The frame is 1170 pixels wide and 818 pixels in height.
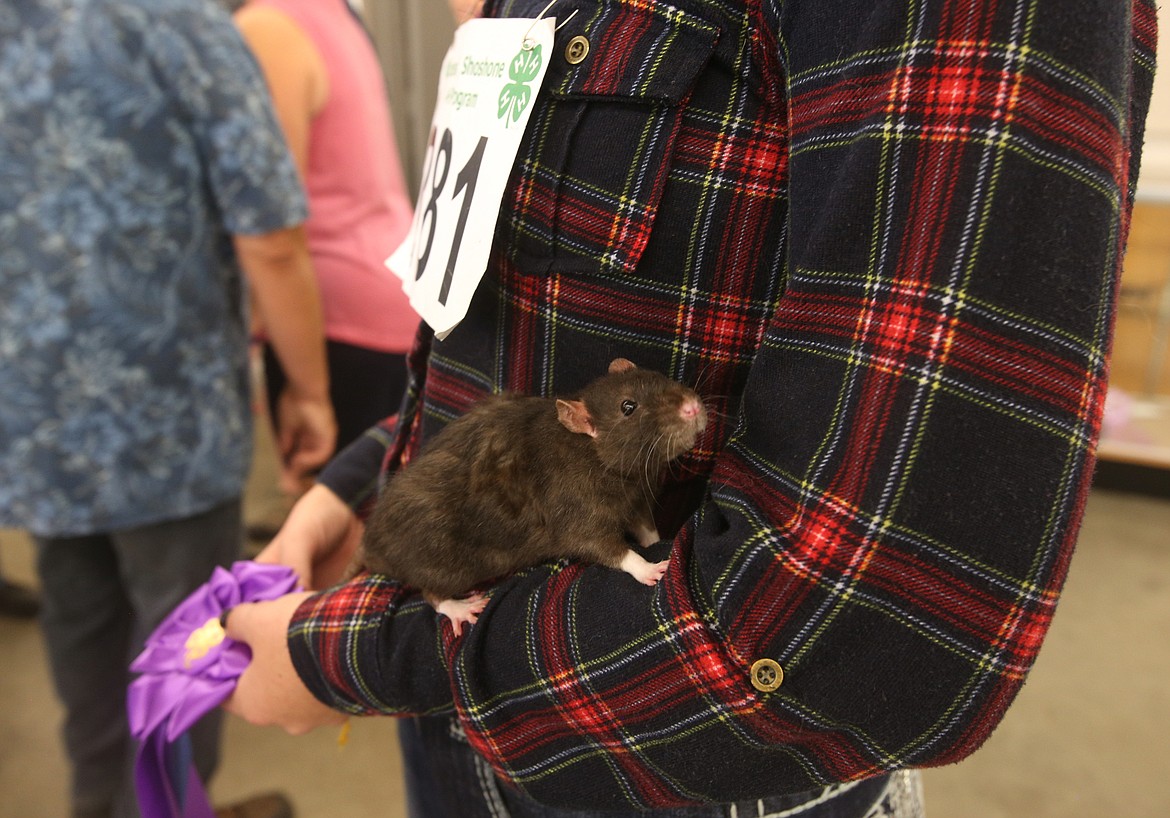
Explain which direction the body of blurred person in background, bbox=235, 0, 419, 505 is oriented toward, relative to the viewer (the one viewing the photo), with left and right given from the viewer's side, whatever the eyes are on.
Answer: facing away from the viewer and to the left of the viewer

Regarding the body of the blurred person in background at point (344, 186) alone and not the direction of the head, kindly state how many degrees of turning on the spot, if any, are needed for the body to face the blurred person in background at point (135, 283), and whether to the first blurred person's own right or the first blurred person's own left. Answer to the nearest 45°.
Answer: approximately 90° to the first blurred person's own left
